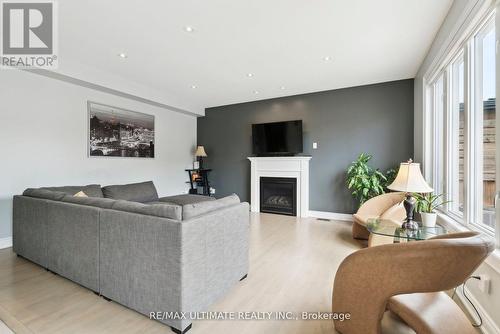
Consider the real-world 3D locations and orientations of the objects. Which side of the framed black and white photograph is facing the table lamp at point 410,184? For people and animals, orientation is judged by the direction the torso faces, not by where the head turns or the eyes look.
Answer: front

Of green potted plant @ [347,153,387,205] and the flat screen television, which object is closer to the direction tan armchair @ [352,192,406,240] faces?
the flat screen television

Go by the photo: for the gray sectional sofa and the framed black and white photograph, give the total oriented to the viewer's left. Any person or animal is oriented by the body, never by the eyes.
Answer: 0

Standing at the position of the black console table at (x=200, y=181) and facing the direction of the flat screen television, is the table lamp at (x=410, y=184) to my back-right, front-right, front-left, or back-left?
front-right

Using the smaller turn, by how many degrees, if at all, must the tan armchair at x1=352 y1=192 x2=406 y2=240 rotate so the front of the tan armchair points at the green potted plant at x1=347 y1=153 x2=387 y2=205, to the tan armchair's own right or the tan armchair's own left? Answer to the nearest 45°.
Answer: approximately 135° to the tan armchair's own right

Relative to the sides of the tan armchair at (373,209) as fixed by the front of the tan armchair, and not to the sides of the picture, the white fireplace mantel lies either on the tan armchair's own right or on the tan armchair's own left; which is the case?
on the tan armchair's own right

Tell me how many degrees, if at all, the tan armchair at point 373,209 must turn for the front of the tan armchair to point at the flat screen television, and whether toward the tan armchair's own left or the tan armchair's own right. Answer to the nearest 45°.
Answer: approximately 90° to the tan armchair's own right

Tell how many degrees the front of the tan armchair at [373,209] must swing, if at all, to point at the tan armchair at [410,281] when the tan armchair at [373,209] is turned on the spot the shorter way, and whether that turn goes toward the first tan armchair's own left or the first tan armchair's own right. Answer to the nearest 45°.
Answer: approximately 45° to the first tan armchair's own left

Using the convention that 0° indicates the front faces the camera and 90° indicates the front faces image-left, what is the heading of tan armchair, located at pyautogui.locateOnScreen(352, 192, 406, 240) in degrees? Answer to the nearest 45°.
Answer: approximately 45°

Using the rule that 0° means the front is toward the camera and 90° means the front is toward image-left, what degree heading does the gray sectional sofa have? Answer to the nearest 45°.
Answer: approximately 225°

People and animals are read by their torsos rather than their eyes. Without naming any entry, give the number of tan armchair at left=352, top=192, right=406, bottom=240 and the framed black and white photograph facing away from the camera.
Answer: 0

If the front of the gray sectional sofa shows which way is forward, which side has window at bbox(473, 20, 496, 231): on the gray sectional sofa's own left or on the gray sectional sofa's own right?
on the gray sectional sofa's own right

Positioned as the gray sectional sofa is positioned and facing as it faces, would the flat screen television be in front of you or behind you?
in front

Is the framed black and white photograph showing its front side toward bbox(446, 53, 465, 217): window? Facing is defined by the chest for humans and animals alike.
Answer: yes

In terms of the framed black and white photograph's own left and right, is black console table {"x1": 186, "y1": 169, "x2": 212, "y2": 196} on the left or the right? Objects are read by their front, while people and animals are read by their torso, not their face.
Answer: on its left

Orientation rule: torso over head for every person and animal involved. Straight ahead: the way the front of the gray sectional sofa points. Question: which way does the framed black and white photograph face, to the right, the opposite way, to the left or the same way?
to the right

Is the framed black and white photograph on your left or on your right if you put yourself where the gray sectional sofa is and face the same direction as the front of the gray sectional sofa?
on your left

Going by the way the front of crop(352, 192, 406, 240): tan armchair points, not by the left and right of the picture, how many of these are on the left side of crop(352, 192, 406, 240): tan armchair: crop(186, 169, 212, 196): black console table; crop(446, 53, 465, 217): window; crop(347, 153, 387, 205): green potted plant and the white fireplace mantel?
1

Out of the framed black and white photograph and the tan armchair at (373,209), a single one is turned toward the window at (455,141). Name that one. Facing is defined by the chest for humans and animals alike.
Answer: the framed black and white photograph

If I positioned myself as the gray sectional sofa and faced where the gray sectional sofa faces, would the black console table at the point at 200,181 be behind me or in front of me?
in front

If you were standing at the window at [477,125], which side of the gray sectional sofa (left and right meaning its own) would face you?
right

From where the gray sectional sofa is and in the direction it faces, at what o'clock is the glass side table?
The glass side table is roughly at 2 o'clock from the gray sectional sofa.
